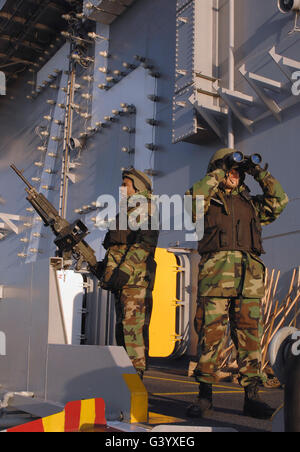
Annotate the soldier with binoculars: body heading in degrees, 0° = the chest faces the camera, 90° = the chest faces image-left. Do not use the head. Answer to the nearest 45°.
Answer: approximately 0°

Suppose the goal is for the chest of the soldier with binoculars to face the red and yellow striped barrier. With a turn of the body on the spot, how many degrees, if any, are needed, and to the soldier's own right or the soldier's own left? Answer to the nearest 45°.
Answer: approximately 45° to the soldier's own right
